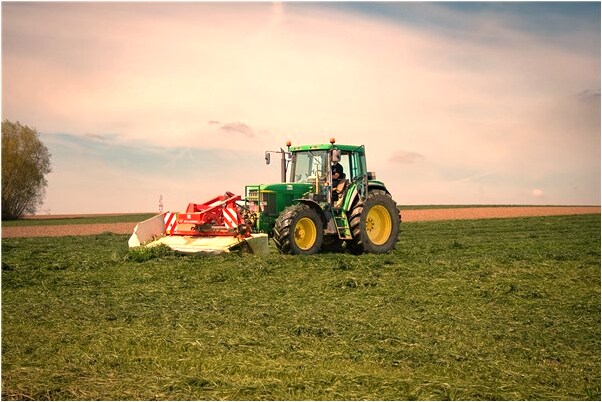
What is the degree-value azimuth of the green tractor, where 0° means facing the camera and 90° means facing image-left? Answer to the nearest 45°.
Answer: approximately 45°

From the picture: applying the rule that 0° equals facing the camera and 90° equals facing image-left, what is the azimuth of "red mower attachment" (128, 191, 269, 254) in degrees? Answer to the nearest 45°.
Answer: approximately 45°

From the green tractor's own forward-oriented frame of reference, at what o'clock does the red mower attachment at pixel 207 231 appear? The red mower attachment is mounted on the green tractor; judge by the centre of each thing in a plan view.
The red mower attachment is roughly at 1 o'clock from the green tractor.
